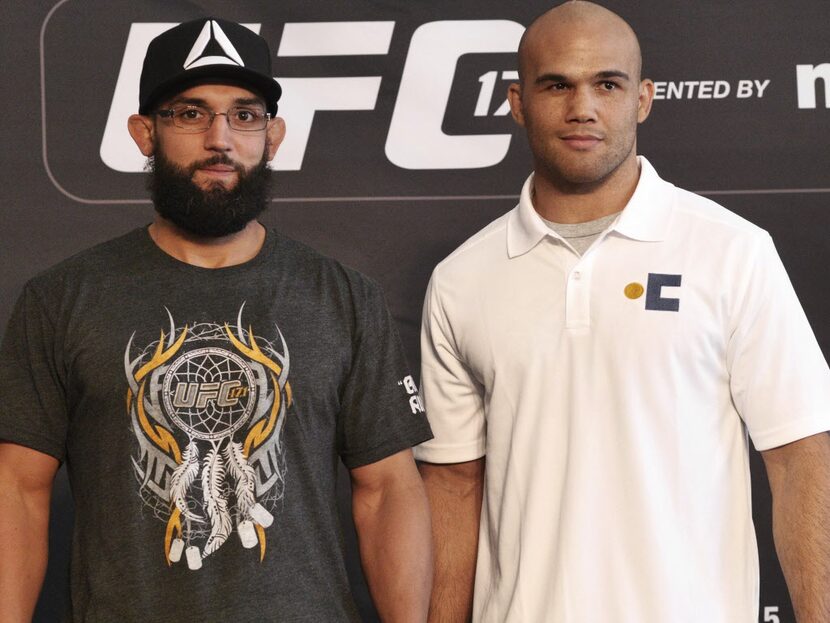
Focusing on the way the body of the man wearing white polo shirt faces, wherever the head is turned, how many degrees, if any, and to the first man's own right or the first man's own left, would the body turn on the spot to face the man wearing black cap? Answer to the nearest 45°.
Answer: approximately 90° to the first man's own right

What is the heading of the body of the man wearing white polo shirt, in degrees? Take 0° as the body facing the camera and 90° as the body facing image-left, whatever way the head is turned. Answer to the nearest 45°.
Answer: approximately 0°

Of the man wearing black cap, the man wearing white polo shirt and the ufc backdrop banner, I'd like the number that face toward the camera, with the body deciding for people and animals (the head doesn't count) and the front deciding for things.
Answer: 3

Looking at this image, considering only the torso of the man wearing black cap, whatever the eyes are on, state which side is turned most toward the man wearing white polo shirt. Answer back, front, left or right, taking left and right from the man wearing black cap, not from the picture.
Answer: left

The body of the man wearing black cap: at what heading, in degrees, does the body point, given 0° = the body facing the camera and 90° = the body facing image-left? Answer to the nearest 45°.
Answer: approximately 0°

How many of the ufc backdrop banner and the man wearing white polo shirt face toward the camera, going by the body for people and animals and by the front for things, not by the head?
2

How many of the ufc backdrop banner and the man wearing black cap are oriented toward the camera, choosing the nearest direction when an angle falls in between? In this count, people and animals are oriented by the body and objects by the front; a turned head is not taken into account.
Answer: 2

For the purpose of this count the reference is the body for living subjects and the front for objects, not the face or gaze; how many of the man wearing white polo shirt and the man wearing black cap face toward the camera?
2
